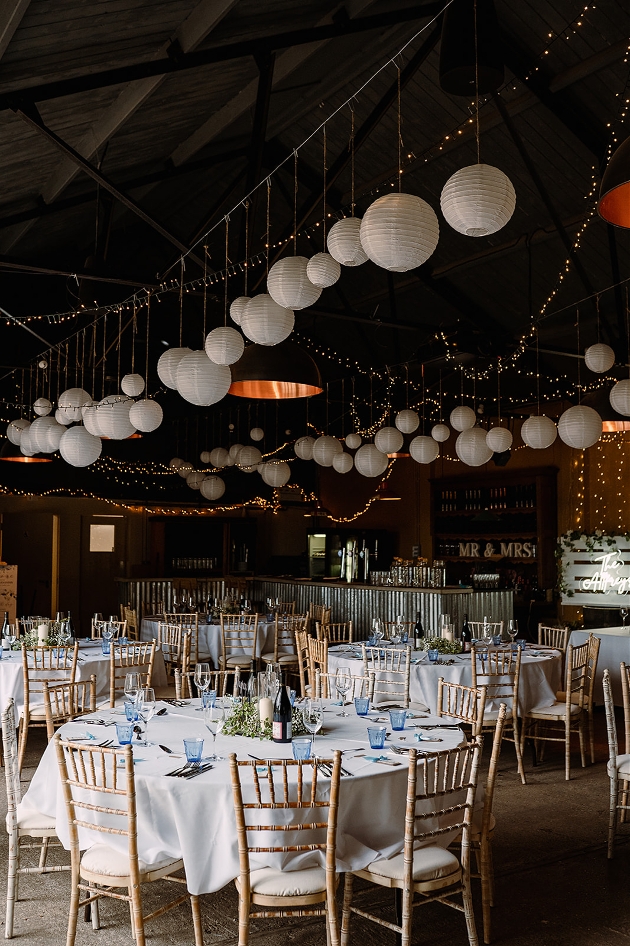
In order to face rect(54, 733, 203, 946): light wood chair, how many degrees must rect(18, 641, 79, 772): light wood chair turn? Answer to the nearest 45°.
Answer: approximately 180°

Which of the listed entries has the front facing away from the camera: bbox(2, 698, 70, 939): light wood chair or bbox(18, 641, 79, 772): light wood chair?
bbox(18, 641, 79, 772): light wood chair

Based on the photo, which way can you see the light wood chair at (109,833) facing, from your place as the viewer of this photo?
facing away from the viewer and to the right of the viewer

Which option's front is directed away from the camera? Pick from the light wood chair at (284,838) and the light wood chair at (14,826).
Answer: the light wood chair at (284,838)

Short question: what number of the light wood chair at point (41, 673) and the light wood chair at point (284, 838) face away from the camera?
2

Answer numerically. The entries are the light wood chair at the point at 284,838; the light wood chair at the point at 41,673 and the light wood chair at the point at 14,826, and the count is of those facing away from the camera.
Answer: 2

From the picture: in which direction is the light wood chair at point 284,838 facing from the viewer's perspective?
away from the camera

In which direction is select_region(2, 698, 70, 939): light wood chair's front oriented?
to the viewer's right

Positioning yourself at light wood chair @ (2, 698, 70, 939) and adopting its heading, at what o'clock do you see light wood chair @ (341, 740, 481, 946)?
light wood chair @ (341, 740, 481, 946) is roughly at 1 o'clock from light wood chair @ (2, 698, 70, 939).

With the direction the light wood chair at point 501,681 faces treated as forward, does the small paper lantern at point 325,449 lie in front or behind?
in front

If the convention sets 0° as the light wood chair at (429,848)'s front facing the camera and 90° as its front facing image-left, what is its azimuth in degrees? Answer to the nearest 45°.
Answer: approximately 135°

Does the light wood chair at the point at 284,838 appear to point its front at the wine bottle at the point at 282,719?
yes

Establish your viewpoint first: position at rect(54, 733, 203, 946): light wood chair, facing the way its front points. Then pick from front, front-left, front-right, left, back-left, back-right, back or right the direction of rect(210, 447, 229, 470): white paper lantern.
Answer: front-left
